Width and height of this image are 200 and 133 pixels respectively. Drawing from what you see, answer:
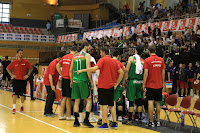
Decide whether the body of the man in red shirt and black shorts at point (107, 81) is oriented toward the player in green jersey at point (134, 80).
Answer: no

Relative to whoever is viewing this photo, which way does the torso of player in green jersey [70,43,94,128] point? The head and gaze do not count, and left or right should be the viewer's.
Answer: facing away from the viewer and to the right of the viewer

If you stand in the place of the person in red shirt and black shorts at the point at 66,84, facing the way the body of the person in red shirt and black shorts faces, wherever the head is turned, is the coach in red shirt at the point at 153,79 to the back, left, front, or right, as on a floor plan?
right

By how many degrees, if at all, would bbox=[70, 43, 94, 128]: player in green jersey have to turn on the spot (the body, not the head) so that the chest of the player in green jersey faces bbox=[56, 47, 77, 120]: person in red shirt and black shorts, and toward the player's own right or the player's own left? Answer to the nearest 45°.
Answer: approximately 45° to the player's own left

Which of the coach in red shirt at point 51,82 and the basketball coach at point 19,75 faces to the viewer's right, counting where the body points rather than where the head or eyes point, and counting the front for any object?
the coach in red shirt

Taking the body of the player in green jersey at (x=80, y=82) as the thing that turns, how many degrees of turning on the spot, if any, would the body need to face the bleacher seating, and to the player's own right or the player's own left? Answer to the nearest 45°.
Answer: approximately 45° to the player's own left

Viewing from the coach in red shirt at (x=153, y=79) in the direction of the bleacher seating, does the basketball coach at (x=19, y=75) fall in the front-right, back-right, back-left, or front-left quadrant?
front-left

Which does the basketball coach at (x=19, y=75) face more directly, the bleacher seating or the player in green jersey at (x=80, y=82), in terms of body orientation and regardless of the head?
the player in green jersey

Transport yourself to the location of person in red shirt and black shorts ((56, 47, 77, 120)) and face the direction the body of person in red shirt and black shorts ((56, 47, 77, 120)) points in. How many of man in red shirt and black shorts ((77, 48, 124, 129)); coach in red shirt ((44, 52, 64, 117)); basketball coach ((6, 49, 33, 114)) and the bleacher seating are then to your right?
1

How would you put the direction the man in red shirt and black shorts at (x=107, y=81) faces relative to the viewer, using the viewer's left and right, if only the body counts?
facing away from the viewer and to the left of the viewer

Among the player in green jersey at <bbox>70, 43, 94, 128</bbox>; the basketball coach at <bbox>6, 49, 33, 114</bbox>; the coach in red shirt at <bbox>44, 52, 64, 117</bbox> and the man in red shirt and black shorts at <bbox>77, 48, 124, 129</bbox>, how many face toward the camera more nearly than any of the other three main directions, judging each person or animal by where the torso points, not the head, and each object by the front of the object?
1

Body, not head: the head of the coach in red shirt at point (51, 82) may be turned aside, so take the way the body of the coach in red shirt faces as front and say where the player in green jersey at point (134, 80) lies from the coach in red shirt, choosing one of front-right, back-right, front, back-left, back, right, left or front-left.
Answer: front-right

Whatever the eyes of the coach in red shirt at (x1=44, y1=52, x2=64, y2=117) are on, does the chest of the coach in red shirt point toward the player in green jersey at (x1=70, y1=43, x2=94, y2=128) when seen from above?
no

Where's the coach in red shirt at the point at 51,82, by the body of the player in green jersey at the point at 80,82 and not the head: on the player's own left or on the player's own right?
on the player's own left
